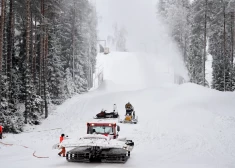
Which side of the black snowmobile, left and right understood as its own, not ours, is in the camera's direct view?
left

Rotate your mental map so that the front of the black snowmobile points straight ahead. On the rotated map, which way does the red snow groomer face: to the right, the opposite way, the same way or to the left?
to the left

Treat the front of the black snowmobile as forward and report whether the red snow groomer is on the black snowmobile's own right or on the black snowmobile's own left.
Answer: on the black snowmobile's own left

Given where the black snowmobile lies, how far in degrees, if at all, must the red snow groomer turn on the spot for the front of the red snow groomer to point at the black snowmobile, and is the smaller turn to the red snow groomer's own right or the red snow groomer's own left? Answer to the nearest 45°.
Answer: approximately 180°

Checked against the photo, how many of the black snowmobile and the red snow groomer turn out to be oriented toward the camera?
1

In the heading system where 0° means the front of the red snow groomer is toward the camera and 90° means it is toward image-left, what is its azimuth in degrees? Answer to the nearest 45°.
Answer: approximately 0°
